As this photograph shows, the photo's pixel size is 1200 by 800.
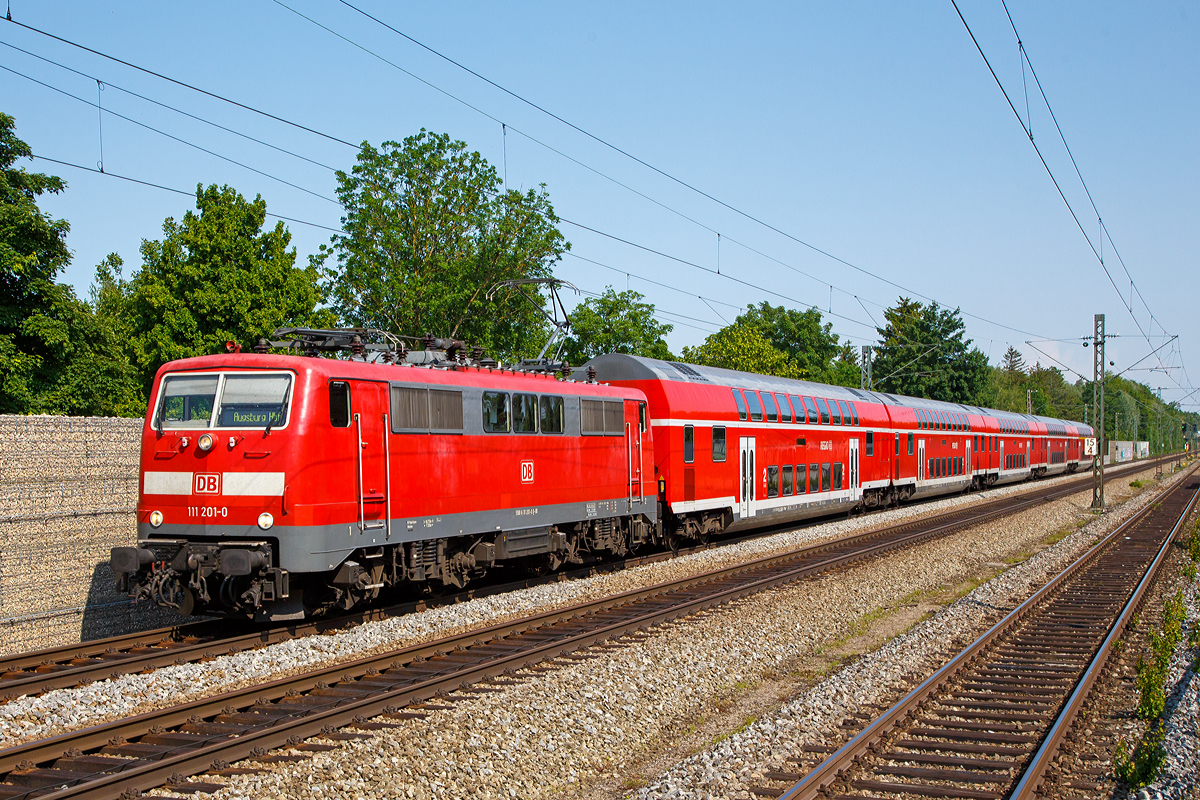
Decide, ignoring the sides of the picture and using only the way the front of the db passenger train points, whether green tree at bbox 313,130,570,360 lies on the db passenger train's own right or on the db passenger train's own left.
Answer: on the db passenger train's own right

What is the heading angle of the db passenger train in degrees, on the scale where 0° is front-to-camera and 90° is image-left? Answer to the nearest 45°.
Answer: approximately 45°

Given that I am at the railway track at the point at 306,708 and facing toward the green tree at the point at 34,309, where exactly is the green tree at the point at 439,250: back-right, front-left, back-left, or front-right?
front-right

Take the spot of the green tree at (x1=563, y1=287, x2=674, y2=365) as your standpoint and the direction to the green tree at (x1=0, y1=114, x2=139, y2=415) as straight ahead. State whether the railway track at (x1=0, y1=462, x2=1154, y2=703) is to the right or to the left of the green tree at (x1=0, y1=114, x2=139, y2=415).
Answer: left

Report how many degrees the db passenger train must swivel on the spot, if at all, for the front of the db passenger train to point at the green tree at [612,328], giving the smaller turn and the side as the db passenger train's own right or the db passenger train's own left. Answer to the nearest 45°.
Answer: approximately 135° to the db passenger train's own right

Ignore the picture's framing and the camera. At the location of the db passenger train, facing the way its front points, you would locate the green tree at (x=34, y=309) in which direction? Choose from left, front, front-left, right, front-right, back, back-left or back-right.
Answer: right

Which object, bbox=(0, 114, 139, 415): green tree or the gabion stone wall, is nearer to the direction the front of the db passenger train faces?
the gabion stone wall

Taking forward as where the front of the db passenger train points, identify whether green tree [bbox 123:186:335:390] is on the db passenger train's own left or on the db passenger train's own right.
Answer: on the db passenger train's own right

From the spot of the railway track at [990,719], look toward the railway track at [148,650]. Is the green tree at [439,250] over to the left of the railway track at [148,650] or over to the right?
right

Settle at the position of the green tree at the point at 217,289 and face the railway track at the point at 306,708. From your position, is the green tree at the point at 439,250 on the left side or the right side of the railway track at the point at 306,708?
left
